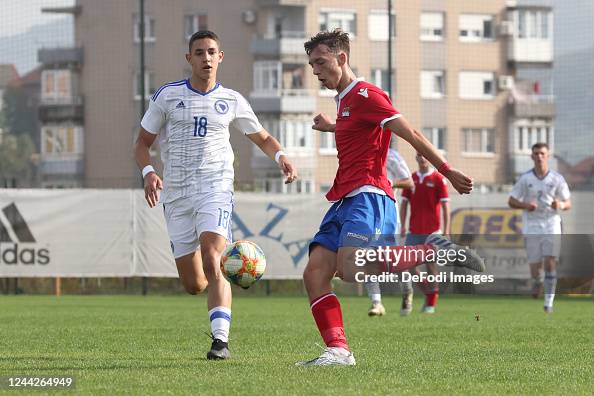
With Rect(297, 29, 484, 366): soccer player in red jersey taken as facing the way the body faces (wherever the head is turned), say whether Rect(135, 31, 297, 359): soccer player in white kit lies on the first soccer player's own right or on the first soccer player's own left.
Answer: on the first soccer player's own right

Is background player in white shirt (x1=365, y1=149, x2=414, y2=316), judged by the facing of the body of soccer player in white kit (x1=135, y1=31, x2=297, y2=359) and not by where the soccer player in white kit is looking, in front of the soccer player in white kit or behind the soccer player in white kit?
behind

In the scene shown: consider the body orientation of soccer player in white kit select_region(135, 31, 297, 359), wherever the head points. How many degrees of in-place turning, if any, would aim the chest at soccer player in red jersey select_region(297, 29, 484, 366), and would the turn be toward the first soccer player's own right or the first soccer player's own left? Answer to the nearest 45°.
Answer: approximately 45° to the first soccer player's own left

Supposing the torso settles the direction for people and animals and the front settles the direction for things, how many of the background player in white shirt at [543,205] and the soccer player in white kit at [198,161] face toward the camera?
2

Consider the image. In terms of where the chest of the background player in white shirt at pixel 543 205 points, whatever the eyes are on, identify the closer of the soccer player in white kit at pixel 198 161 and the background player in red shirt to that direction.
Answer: the soccer player in white kit
